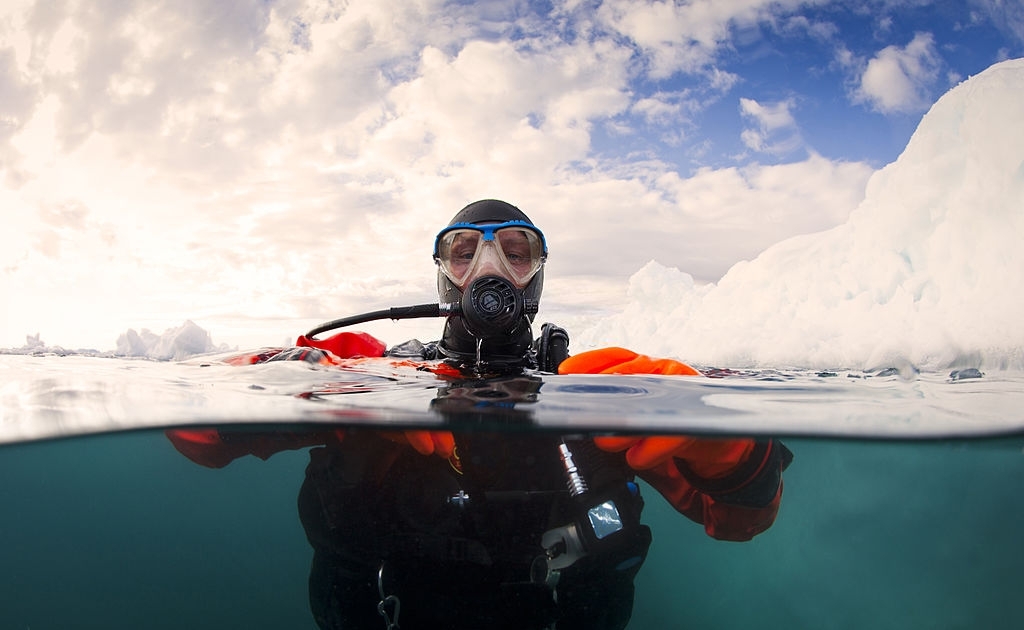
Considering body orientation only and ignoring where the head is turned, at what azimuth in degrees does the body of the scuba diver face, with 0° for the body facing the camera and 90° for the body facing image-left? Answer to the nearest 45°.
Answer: approximately 0°

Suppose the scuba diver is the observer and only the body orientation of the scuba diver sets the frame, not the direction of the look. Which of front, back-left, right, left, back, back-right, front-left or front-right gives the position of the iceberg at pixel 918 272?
back-left
